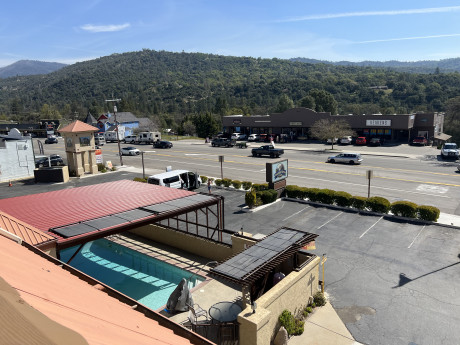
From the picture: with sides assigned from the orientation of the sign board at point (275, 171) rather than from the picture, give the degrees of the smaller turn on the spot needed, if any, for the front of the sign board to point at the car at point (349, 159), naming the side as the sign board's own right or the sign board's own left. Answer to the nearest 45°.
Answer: approximately 90° to the sign board's own left

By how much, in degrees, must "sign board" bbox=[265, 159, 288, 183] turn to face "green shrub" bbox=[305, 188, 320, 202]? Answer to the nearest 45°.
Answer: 0° — it already faces it

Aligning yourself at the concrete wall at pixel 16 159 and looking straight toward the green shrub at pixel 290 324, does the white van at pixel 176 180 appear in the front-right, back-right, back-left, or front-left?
front-left

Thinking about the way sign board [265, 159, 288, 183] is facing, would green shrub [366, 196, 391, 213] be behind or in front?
in front

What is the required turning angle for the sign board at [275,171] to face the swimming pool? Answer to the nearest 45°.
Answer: approximately 90° to its right

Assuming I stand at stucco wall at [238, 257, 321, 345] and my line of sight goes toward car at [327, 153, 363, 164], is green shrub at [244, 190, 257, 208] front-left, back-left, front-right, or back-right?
front-left

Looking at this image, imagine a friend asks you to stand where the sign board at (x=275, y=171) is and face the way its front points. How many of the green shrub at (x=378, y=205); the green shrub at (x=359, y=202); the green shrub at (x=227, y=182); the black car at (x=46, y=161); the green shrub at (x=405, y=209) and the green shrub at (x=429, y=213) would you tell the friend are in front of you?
4

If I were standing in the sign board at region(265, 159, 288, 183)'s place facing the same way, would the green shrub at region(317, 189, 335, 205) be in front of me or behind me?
in front

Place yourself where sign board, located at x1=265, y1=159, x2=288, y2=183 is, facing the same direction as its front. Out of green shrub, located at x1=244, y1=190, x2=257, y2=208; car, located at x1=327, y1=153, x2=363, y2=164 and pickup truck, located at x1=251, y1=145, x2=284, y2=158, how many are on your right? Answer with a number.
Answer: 1

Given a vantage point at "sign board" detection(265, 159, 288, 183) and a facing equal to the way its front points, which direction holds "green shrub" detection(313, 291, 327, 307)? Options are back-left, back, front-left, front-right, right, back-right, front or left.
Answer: front-right

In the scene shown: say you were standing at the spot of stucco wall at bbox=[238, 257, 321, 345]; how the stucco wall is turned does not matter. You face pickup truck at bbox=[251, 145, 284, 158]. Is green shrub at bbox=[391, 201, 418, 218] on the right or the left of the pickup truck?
right

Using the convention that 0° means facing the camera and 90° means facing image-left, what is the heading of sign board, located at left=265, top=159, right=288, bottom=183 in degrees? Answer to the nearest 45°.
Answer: approximately 315°

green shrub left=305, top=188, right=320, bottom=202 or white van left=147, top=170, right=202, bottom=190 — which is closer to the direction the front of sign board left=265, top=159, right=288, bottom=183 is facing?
the green shrub

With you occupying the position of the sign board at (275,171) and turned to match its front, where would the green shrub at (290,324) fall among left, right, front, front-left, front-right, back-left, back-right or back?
front-right

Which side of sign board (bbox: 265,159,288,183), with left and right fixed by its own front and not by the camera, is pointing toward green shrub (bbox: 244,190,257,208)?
right

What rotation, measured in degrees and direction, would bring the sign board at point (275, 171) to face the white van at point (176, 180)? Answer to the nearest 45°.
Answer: approximately 135° to its right

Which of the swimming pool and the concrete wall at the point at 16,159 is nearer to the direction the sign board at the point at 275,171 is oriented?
the swimming pool
